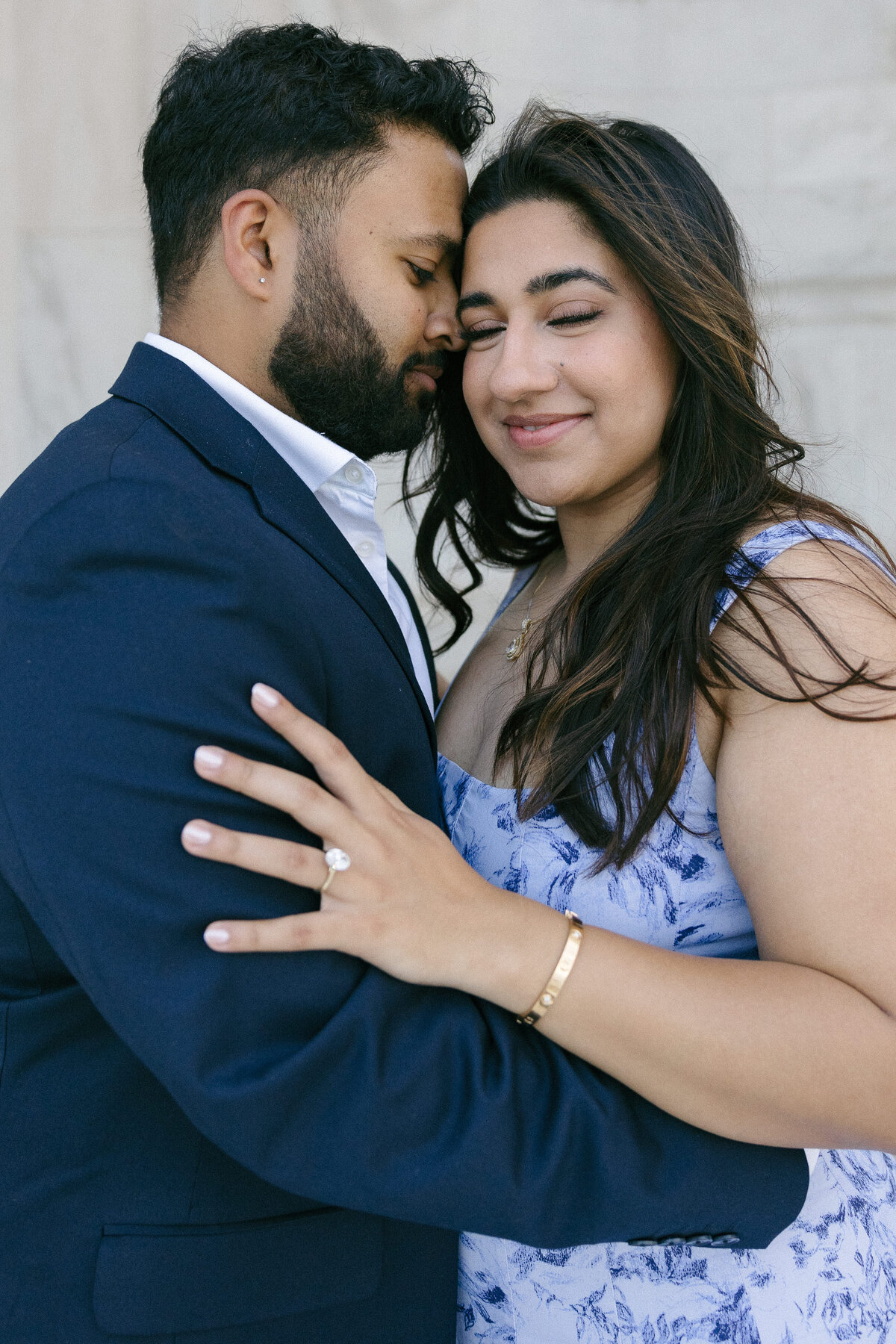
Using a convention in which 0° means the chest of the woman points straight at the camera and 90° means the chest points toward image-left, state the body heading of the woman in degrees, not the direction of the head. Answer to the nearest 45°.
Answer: approximately 45°

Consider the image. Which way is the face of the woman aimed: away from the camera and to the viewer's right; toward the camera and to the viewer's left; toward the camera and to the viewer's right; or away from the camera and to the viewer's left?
toward the camera and to the viewer's left

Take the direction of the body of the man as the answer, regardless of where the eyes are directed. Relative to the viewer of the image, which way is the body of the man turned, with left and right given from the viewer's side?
facing to the right of the viewer

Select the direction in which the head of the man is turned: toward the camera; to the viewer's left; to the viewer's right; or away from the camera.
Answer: to the viewer's right
